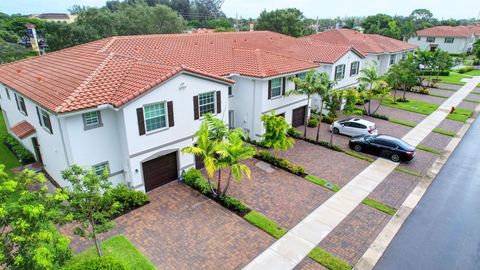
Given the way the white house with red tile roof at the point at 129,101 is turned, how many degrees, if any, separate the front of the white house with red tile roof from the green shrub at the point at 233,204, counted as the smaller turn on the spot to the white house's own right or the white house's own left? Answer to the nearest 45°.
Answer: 0° — it already faces it

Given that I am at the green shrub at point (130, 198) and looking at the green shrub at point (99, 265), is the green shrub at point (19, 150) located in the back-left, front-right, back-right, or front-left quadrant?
back-right

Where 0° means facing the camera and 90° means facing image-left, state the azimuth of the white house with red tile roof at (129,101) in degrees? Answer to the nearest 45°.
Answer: approximately 315°

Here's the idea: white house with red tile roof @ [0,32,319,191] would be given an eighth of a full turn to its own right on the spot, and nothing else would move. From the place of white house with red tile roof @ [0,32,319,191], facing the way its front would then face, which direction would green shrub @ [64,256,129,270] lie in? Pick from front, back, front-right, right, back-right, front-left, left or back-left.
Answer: front

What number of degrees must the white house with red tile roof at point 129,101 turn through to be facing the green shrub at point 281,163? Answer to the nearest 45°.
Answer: approximately 45° to its left

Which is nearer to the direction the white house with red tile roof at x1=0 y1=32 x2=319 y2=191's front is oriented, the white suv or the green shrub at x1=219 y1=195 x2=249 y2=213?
the green shrub
